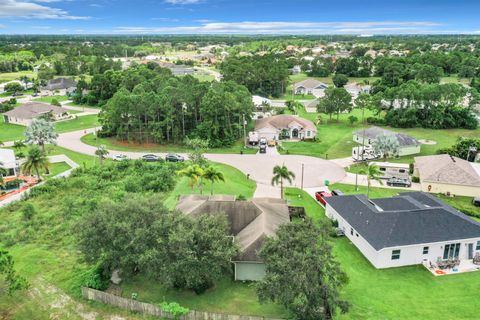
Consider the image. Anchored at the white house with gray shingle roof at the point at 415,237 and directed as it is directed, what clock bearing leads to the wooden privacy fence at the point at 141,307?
The wooden privacy fence is roughly at 9 o'clock from the white house with gray shingle roof.

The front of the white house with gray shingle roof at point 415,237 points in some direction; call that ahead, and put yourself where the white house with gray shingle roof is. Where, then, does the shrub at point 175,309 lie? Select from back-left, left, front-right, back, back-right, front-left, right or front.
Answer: left

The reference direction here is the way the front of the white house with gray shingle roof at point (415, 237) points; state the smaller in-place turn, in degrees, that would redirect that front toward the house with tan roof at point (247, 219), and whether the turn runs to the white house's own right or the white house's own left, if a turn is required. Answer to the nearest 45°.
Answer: approximately 45° to the white house's own left

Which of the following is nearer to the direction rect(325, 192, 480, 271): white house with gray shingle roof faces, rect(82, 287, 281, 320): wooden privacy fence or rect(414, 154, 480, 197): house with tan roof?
the house with tan roof

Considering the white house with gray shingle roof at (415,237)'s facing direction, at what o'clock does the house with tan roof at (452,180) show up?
The house with tan roof is roughly at 2 o'clock from the white house with gray shingle roof.

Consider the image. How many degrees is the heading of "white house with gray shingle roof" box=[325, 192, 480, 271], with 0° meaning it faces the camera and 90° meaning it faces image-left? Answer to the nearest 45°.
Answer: approximately 135°

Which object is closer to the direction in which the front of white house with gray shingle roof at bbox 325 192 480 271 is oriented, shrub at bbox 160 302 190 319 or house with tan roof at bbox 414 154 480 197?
the house with tan roof
